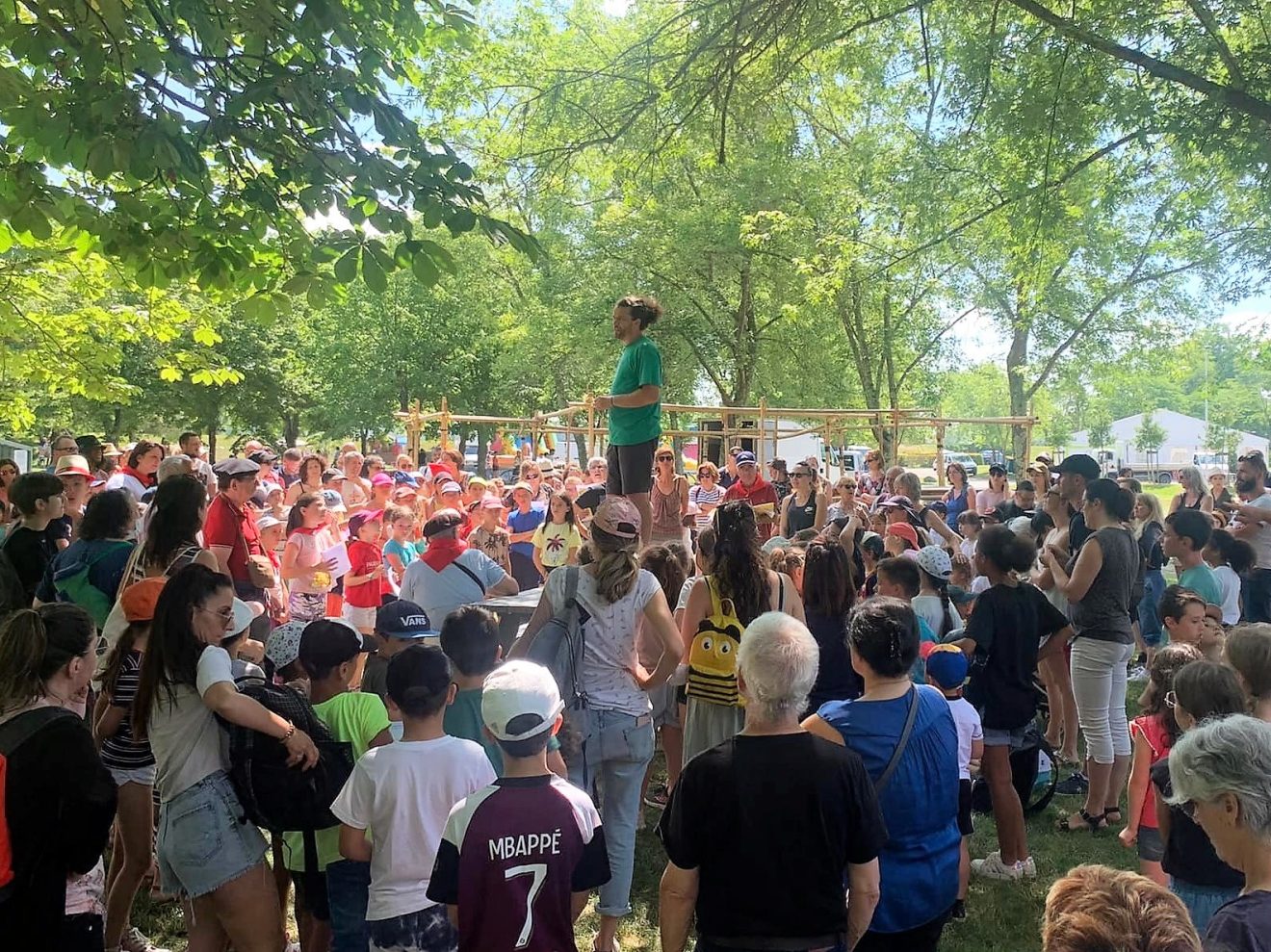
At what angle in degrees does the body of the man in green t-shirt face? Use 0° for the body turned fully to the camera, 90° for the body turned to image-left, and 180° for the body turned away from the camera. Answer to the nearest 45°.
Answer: approximately 90°

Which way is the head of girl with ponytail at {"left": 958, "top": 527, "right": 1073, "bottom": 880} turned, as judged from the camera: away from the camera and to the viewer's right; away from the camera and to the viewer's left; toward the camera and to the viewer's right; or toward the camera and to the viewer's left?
away from the camera and to the viewer's left

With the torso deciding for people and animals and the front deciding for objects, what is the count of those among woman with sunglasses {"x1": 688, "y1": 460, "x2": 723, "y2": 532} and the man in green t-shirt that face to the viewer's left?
1

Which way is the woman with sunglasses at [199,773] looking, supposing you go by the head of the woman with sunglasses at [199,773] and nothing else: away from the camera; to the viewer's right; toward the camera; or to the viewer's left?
to the viewer's right

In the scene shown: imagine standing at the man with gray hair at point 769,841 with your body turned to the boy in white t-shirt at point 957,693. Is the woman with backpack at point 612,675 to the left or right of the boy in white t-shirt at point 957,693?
left

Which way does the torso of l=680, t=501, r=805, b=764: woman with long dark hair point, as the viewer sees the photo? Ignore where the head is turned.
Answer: away from the camera

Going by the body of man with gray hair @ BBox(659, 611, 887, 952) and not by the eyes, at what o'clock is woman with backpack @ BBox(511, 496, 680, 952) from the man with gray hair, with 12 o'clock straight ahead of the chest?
The woman with backpack is roughly at 11 o'clock from the man with gray hair.

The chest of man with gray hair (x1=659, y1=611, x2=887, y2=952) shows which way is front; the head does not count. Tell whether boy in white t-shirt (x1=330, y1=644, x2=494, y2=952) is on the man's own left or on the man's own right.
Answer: on the man's own left

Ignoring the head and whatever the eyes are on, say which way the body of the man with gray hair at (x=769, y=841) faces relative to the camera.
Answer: away from the camera

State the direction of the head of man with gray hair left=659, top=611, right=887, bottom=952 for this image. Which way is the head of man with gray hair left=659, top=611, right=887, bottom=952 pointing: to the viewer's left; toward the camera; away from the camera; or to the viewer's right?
away from the camera

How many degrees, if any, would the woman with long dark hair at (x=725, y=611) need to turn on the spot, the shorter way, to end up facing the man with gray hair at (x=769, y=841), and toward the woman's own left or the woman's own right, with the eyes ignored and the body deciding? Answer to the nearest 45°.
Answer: approximately 180°

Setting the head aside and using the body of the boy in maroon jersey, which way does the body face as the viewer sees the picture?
away from the camera
